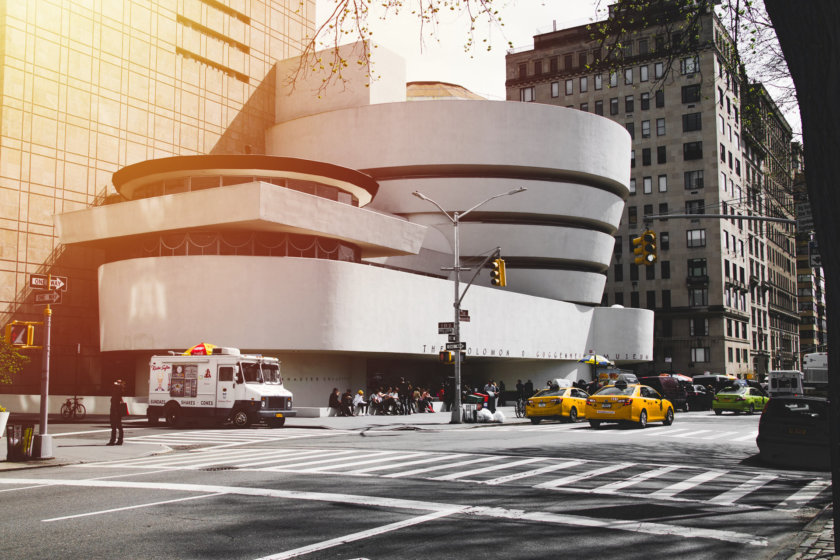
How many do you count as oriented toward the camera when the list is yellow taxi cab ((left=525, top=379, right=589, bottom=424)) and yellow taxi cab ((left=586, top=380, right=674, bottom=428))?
0

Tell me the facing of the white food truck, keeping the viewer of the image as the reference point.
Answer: facing the viewer and to the right of the viewer

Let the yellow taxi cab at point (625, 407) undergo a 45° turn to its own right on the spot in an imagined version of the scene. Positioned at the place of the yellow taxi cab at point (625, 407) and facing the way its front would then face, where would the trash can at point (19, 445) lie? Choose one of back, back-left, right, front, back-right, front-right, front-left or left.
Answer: back-right

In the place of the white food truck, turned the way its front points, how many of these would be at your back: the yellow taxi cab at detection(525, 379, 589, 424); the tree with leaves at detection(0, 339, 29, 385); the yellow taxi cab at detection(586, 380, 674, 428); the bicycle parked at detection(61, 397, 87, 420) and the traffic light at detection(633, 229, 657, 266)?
2

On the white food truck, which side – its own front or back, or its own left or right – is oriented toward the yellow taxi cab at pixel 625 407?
front

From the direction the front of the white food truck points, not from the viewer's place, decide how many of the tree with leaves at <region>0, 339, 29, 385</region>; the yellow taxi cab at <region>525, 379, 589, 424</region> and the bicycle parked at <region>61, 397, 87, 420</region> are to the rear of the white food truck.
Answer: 2

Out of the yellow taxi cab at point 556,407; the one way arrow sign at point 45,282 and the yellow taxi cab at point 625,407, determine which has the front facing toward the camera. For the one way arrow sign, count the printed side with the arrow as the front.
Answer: the one way arrow sign

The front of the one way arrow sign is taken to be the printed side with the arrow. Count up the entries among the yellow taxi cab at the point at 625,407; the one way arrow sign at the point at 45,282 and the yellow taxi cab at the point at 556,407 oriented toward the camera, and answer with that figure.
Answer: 1
